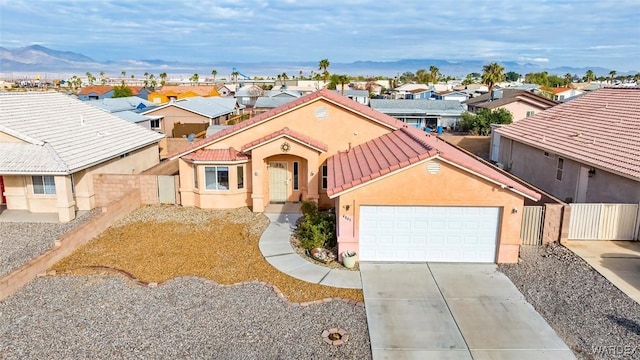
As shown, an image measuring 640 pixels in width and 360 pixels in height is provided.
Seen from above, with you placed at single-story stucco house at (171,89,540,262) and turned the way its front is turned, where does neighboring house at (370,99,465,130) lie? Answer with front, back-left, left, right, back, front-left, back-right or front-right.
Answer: back

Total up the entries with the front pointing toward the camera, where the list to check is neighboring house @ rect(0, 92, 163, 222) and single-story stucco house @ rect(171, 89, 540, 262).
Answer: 2

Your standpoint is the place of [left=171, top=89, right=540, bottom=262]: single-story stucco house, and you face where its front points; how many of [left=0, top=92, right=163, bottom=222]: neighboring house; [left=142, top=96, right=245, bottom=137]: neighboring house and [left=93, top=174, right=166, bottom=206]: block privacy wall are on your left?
0

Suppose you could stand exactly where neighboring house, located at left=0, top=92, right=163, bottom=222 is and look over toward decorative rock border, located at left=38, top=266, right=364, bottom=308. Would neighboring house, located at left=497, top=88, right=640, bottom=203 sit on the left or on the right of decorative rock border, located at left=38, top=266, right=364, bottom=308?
left

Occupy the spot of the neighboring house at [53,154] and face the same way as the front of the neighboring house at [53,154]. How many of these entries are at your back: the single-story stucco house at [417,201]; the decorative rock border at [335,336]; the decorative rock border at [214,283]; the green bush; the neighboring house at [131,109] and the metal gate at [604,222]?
1

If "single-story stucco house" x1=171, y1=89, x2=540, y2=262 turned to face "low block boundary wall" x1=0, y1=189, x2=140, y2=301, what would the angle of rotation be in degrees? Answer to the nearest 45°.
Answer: approximately 90° to its right

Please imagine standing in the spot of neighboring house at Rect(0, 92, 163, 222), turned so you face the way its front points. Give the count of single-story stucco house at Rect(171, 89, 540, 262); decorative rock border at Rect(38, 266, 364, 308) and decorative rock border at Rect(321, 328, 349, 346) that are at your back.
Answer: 0

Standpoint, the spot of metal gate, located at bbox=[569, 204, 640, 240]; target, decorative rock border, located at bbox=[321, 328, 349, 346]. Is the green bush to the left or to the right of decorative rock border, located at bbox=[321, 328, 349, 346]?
right

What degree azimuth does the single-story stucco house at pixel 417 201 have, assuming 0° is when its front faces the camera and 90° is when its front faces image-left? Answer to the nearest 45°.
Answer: approximately 0°

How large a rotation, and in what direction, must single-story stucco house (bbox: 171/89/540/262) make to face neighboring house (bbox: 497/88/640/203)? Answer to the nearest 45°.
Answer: approximately 135° to its left

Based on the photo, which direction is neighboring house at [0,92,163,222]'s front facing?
toward the camera

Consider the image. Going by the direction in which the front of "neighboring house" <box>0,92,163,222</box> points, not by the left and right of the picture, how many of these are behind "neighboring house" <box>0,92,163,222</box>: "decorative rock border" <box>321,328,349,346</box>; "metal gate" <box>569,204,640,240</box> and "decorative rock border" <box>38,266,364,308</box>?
0

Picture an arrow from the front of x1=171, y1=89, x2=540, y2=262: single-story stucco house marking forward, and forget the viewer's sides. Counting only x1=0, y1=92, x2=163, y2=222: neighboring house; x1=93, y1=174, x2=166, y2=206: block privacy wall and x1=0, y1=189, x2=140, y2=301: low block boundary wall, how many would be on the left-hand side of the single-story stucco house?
0

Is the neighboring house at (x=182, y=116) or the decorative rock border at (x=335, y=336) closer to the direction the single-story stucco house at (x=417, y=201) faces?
the decorative rock border

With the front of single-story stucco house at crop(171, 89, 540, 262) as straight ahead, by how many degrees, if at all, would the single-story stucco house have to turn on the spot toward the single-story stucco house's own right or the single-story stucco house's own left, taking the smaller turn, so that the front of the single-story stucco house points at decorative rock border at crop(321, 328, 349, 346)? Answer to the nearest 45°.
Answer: approximately 45° to the single-story stucco house's own right

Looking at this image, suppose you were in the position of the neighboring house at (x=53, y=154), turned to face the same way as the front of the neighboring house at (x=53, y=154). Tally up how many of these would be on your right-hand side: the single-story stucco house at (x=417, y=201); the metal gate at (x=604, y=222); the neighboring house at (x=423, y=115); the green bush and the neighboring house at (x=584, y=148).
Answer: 0

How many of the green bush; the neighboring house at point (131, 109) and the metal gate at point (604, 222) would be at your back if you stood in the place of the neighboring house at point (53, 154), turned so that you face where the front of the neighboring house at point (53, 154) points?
1

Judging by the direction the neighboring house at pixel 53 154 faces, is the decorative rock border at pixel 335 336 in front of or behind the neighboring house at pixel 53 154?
in front

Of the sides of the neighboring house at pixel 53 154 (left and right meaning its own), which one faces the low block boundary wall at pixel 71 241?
front

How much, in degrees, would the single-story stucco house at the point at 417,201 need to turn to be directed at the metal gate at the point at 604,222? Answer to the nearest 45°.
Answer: approximately 90° to its left
